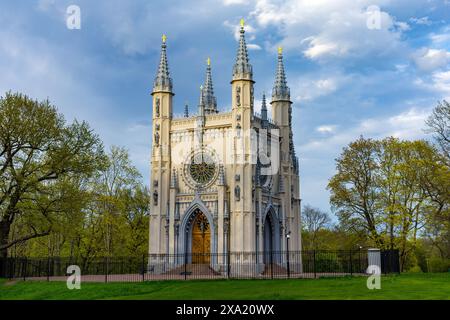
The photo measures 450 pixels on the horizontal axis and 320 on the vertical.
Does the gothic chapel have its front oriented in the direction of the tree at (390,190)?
no

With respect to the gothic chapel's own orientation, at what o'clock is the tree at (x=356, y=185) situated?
The tree is roughly at 8 o'clock from the gothic chapel.

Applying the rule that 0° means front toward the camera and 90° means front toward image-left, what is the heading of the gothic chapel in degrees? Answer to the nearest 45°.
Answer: approximately 45°
